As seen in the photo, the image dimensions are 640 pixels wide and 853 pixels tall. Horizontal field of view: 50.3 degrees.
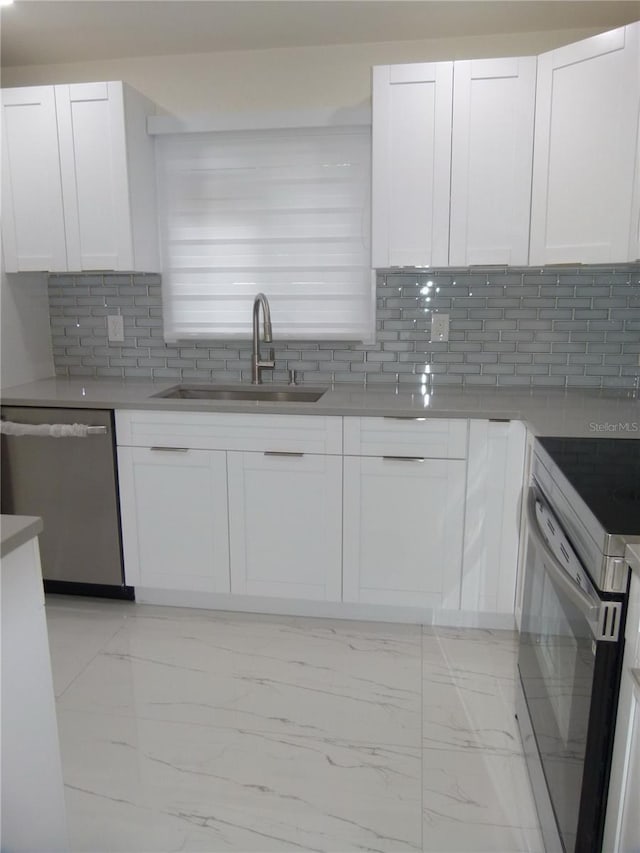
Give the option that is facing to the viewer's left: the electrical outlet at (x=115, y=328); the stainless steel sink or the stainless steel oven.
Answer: the stainless steel oven

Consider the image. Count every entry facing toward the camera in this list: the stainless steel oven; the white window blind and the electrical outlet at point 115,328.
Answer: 2

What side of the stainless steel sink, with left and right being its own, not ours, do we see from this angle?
front

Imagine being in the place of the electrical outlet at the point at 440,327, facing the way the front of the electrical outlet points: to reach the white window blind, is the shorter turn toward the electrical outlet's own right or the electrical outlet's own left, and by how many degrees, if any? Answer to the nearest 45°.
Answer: approximately 90° to the electrical outlet's own right

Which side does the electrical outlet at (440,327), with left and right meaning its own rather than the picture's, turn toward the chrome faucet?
right

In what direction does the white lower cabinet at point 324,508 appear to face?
toward the camera

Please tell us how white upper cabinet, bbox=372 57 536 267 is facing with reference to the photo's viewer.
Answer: facing the viewer

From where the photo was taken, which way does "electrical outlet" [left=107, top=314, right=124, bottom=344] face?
toward the camera

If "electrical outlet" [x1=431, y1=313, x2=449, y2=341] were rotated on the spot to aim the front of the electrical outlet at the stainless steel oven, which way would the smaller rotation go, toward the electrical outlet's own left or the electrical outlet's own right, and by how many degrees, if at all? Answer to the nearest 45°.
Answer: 0° — it already faces it
